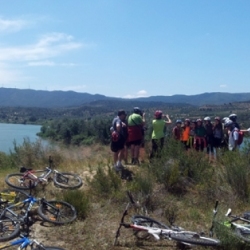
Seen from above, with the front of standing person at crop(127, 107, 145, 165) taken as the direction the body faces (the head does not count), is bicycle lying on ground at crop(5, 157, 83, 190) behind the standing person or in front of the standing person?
behind

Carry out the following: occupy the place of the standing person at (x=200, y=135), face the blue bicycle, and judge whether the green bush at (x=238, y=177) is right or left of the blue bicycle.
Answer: left

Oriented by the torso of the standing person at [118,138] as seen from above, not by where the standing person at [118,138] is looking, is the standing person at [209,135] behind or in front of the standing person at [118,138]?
in front

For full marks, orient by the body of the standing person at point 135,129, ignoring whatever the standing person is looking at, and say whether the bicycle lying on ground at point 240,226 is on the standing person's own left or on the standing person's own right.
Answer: on the standing person's own right

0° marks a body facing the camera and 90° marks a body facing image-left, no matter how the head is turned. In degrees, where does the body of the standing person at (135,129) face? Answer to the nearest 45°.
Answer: approximately 225°

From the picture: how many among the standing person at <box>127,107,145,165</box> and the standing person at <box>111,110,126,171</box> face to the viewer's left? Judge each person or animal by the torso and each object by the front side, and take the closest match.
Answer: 0
